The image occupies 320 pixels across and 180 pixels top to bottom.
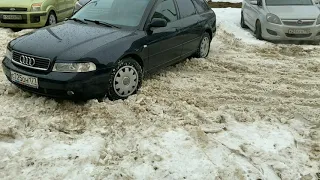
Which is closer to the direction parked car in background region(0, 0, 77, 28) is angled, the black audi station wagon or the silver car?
the black audi station wagon

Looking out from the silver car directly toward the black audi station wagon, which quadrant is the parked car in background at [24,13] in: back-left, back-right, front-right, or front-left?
front-right

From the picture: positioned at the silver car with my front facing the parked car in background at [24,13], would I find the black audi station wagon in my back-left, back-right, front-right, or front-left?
front-left

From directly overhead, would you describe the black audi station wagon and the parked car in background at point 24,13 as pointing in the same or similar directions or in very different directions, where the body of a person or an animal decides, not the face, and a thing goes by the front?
same or similar directions

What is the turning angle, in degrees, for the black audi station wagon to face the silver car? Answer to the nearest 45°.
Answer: approximately 180°

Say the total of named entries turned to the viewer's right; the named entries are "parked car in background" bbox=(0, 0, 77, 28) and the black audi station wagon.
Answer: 0

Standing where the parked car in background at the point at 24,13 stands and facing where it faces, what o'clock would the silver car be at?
The silver car is roughly at 8 o'clock from the parked car in background.

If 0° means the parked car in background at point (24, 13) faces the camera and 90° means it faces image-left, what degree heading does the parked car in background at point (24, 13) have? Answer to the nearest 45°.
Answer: approximately 45°

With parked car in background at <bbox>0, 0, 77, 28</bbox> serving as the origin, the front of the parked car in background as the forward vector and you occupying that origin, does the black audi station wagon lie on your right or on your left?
on your left

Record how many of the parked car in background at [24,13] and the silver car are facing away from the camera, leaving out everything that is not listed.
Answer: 0

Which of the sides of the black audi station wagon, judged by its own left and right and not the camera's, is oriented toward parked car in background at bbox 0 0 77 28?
right

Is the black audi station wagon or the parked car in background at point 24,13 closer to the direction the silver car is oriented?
the black audi station wagon

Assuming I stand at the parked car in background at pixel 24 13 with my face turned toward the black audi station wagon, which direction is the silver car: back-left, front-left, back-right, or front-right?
front-left
